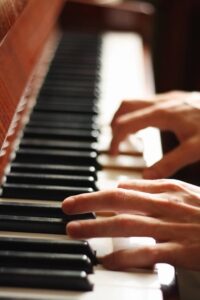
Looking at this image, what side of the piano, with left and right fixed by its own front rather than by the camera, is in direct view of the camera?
right
